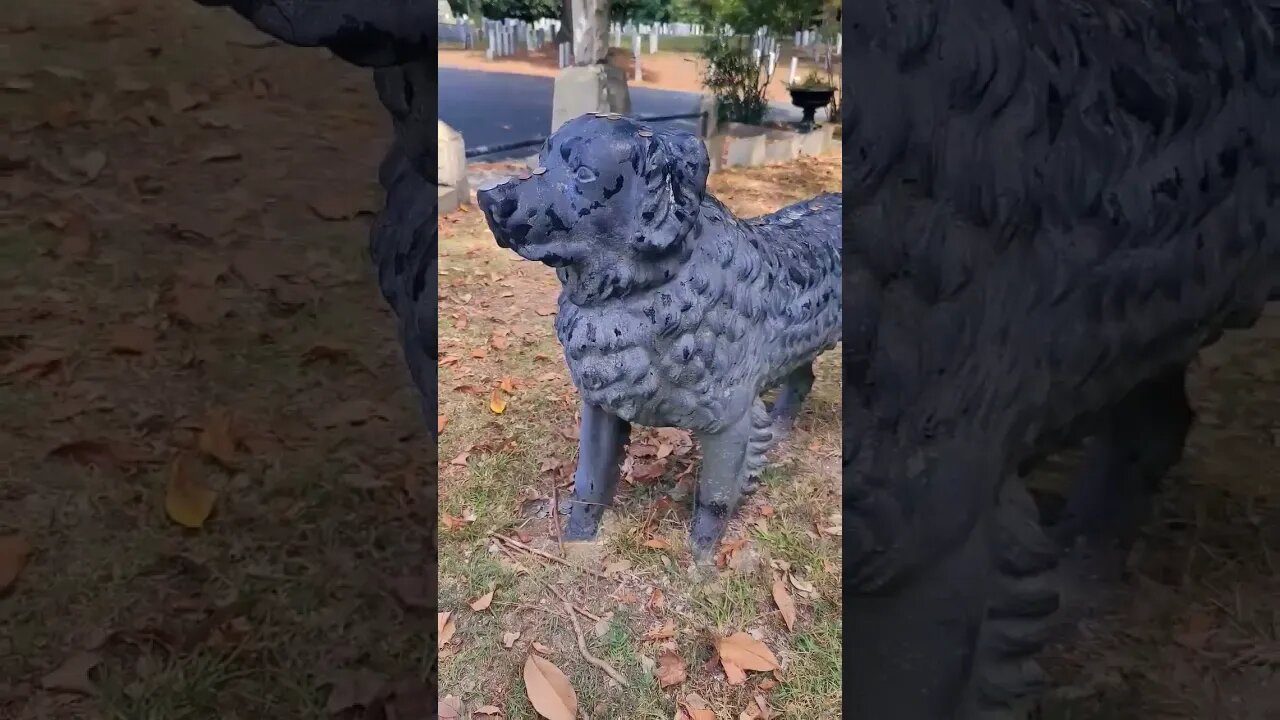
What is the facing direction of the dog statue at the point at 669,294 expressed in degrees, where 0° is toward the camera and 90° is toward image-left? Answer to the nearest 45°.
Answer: approximately 45°
